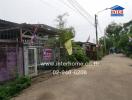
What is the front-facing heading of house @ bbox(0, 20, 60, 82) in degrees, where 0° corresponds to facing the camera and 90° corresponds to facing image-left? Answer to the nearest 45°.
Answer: approximately 315°

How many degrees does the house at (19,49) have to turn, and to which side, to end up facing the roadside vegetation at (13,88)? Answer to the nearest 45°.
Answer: approximately 45° to its right
